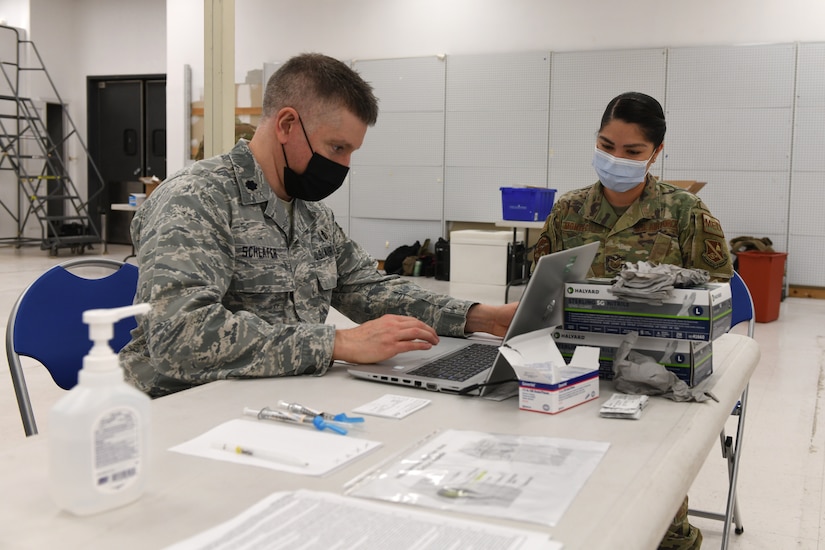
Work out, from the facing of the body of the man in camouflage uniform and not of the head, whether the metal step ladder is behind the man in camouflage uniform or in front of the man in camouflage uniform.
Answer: behind

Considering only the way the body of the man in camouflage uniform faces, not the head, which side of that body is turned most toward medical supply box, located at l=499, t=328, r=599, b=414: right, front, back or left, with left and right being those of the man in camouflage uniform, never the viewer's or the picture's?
front

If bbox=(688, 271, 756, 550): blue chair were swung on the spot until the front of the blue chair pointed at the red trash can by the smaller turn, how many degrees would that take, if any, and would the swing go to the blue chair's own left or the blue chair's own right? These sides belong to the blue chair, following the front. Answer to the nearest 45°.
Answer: approximately 135° to the blue chair's own right

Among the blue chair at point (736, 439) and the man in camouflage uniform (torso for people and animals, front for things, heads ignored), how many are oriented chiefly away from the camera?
0

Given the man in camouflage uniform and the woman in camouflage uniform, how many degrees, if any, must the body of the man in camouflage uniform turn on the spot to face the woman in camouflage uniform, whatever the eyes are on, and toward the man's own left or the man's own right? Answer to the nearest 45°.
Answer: approximately 90° to the man's own left

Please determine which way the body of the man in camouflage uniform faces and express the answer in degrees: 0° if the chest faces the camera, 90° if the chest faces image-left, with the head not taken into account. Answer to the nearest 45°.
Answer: approximately 315°

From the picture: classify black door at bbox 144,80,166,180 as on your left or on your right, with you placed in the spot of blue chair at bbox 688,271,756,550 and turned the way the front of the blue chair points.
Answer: on your right

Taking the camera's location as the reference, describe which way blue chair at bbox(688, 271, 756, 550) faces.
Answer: facing the viewer and to the left of the viewer

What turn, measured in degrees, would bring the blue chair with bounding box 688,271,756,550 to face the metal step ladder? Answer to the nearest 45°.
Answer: approximately 90° to its right

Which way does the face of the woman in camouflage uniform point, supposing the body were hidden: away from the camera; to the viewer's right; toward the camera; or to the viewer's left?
toward the camera

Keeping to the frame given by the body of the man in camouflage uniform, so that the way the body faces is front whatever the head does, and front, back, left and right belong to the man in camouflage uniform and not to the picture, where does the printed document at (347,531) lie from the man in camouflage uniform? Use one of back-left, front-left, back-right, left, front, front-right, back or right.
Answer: front-right

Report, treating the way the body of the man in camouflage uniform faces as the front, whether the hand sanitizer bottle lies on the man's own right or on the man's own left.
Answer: on the man's own right

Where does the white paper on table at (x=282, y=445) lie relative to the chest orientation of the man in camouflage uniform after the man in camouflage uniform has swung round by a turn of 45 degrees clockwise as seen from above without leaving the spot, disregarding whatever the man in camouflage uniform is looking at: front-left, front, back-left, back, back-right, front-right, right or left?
front
